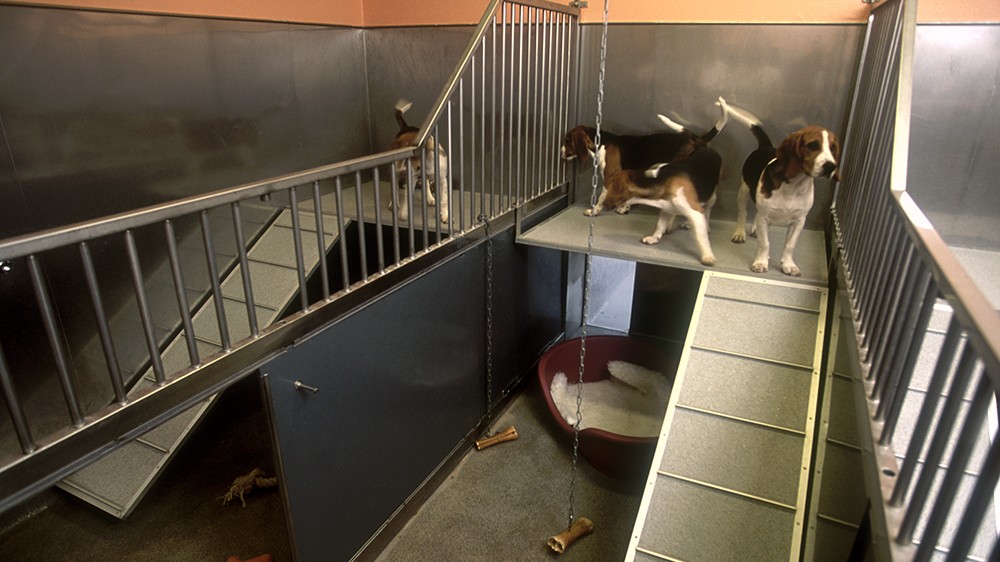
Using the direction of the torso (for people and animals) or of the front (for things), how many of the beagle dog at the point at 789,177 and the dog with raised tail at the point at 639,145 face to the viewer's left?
1

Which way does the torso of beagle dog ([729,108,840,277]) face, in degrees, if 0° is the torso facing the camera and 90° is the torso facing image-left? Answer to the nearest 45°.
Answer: approximately 315°

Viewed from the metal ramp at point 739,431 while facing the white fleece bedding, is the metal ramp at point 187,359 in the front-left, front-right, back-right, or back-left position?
front-left

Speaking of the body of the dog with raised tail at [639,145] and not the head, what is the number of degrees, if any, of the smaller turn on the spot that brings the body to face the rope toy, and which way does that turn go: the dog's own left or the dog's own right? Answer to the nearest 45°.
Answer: approximately 45° to the dog's own left

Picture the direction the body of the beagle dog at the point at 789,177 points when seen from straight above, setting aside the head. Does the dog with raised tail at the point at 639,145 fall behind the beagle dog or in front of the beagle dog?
behind

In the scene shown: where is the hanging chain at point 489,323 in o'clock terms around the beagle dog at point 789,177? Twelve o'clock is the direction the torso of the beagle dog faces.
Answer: The hanging chain is roughly at 4 o'clock from the beagle dog.

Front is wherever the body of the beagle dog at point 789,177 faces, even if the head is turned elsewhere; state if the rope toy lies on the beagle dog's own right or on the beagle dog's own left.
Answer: on the beagle dog's own right

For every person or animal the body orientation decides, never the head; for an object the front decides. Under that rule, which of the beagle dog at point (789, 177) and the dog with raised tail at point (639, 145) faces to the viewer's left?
the dog with raised tail

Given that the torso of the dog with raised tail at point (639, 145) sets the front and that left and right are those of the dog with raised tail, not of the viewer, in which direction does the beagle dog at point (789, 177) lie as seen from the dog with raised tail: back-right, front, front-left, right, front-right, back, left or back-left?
back-left

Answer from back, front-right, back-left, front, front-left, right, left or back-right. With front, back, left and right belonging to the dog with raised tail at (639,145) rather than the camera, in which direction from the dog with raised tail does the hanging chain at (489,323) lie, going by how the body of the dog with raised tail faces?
front-left

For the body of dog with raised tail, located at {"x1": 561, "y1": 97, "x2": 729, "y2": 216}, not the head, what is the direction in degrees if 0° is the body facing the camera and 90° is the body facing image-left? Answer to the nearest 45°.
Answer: approximately 90°

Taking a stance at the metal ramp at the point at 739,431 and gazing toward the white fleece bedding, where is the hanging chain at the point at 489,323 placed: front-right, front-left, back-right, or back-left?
front-left
